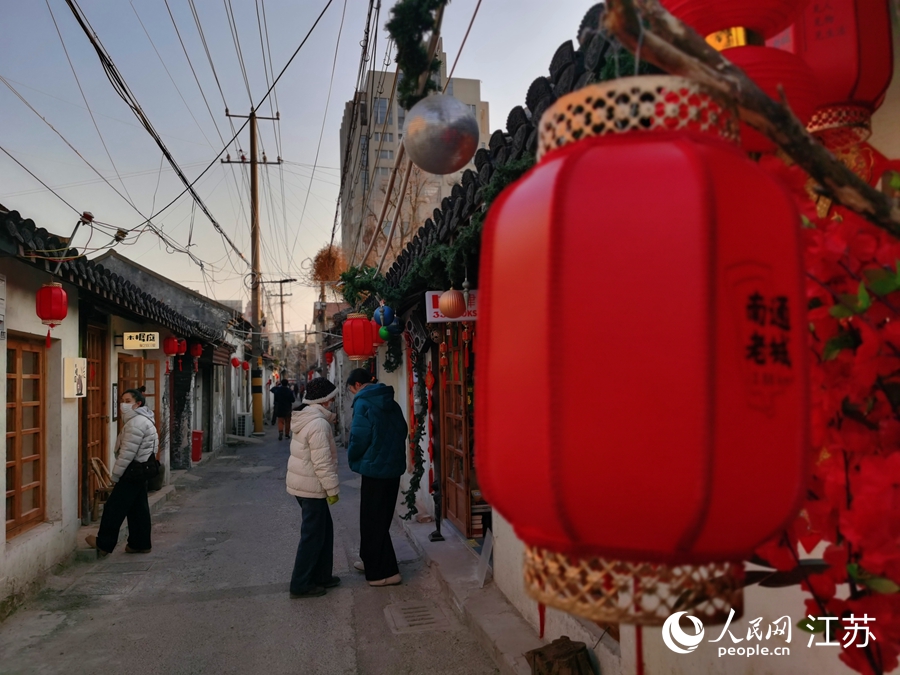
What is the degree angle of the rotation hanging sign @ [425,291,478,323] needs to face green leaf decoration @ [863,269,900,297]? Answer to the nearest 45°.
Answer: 0° — it already faces it

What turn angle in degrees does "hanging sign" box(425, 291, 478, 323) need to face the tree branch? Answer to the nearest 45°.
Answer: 0° — it already faces it

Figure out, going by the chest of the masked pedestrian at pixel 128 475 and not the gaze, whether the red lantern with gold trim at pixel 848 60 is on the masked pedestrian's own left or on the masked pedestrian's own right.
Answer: on the masked pedestrian's own left
